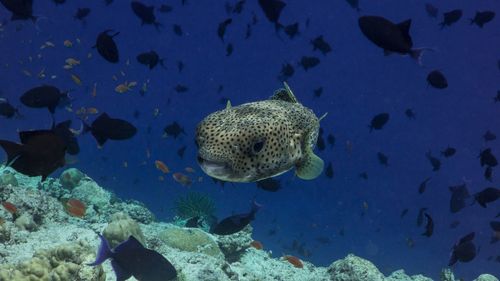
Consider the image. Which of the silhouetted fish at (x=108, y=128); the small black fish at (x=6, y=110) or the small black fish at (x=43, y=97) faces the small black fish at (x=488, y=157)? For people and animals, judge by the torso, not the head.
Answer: the silhouetted fish

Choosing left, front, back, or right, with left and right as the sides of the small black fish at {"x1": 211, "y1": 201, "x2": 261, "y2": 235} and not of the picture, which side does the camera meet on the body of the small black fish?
left

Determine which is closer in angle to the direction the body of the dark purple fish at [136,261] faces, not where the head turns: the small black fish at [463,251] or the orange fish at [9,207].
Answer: the small black fish

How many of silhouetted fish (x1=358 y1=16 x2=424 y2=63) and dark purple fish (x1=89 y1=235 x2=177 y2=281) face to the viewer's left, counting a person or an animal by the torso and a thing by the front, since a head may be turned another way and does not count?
1

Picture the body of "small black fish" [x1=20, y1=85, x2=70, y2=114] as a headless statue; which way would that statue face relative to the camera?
to the viewer's left

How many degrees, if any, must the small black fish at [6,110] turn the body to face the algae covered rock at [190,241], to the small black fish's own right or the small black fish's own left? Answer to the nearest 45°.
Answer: approximately 135° to the small black fish's own left

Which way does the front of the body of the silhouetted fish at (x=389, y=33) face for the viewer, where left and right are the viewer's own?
facing to the left of the viewer

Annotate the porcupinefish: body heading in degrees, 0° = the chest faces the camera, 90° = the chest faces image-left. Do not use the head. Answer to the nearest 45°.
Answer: approximately 45°

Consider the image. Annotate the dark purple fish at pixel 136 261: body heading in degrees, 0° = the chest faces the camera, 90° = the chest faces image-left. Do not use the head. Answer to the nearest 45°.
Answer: approximately 270°
